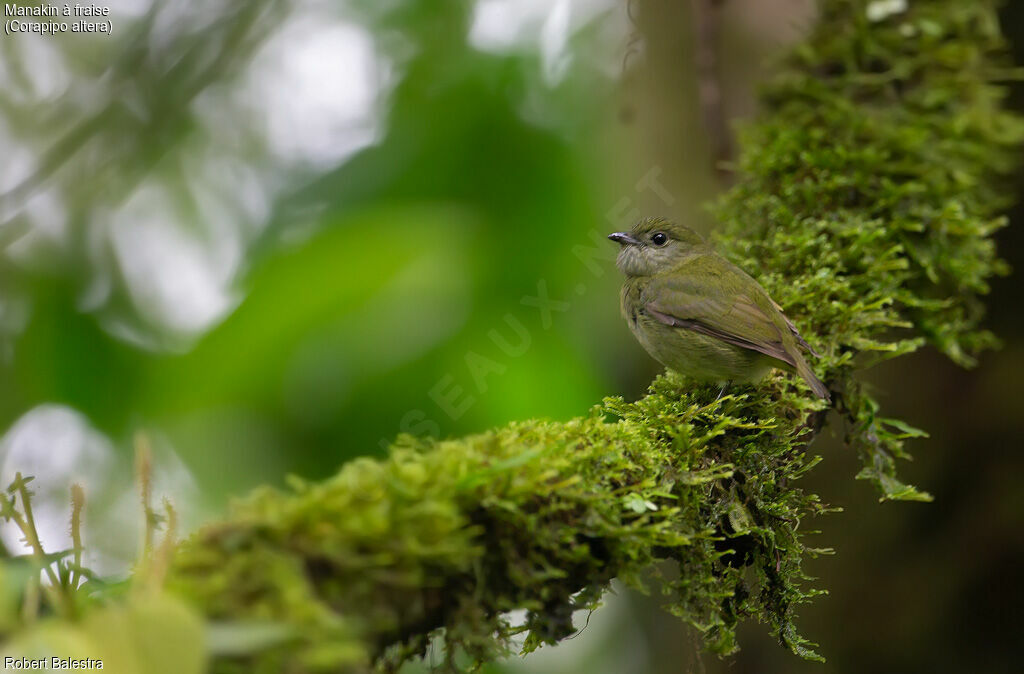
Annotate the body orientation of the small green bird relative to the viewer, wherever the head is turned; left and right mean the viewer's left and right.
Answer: facing to the left of the viewer

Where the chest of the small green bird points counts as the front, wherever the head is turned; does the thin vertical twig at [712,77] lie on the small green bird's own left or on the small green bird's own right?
on the small green bird's own right
